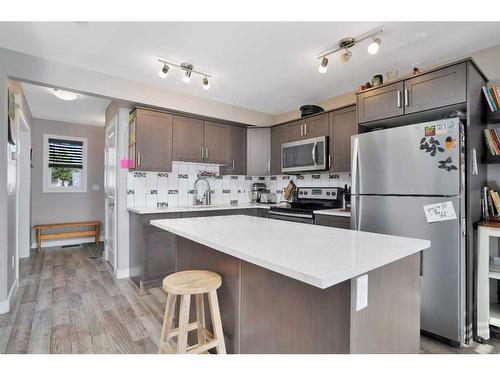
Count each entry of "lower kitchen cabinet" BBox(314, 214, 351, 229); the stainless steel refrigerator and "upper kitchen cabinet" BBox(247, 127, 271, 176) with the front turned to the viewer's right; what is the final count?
0

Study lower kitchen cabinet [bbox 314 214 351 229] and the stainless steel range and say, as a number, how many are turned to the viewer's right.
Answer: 0

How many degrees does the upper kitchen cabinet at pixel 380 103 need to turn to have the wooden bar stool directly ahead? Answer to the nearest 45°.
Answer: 0° — it already faces it

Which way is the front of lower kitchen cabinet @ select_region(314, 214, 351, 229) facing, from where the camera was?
facing the viewer and to the left of the viewer

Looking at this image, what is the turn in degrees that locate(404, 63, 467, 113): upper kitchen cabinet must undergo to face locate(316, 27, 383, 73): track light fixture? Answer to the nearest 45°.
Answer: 0° — it already faces it

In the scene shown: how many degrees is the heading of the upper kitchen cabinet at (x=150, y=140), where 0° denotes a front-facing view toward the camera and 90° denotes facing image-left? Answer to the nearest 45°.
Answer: approximately 315°

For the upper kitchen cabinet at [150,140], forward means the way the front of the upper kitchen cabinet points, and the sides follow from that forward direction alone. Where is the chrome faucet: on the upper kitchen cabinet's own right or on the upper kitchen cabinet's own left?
on the upper kitchen cabinet's own left

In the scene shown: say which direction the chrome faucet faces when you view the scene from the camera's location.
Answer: facing the viewer and to the right of the viewer

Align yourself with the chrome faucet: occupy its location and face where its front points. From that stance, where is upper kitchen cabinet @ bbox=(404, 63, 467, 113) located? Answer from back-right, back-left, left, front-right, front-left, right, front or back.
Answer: front

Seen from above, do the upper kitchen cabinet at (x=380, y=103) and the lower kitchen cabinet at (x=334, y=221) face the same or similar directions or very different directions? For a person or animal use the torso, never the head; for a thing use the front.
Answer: same or similar directions

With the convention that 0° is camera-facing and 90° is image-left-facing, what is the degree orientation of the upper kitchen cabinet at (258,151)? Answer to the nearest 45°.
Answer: approximately 0°

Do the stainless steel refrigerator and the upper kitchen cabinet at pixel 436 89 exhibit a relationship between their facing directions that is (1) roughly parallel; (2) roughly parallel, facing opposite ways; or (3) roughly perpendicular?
roughly parallel
